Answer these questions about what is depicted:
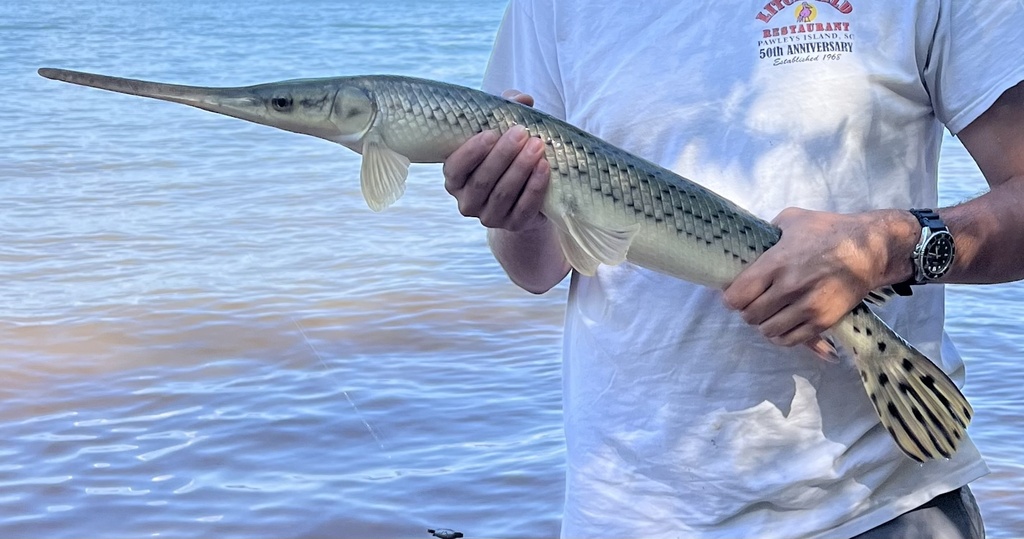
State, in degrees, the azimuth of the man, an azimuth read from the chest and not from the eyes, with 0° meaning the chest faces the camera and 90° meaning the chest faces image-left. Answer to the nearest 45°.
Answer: approximately 0°
